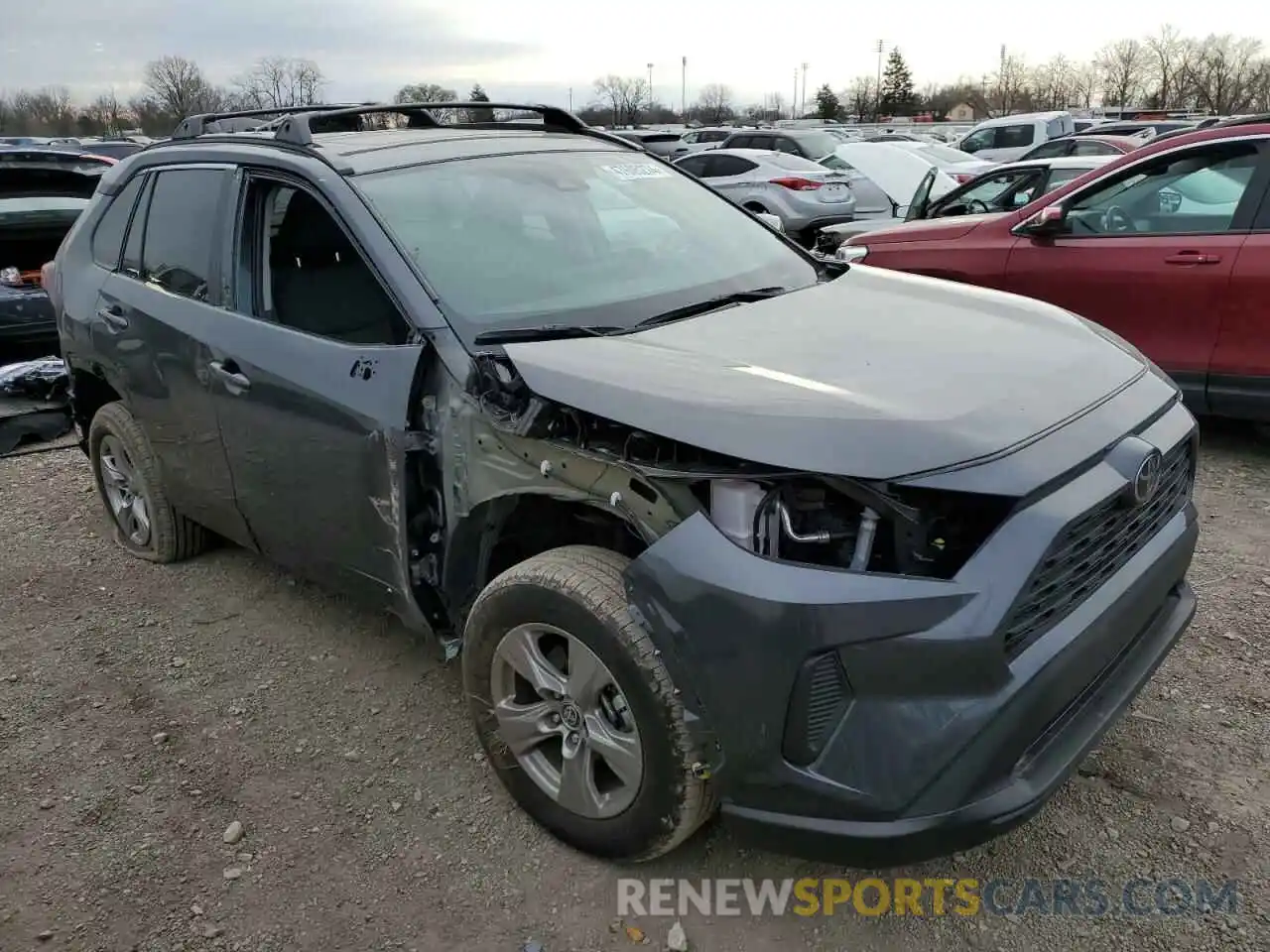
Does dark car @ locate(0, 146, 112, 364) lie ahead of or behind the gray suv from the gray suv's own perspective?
behind

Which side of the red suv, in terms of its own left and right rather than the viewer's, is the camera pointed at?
left

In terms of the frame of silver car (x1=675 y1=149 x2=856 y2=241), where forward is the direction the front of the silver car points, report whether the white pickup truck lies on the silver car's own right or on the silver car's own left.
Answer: on the silver car's own right

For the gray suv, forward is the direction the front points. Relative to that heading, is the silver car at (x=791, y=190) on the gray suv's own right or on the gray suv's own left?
on the gray suv's own left

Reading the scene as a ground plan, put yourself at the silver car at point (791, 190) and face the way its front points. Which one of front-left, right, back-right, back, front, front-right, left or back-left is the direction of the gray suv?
back-left

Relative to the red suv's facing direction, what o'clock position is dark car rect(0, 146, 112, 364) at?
The dark car is roughly at 12 o'clock from the red suv.

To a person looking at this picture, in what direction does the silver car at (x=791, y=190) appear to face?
facing away from the viewer and to the left of the viewer

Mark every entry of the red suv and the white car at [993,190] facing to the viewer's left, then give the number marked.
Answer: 2

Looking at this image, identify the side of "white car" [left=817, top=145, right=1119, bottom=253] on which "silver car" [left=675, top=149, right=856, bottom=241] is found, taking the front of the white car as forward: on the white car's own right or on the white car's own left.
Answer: on the white car's own right

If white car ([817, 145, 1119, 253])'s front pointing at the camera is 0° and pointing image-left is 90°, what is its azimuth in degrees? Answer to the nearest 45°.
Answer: approximately 90°
